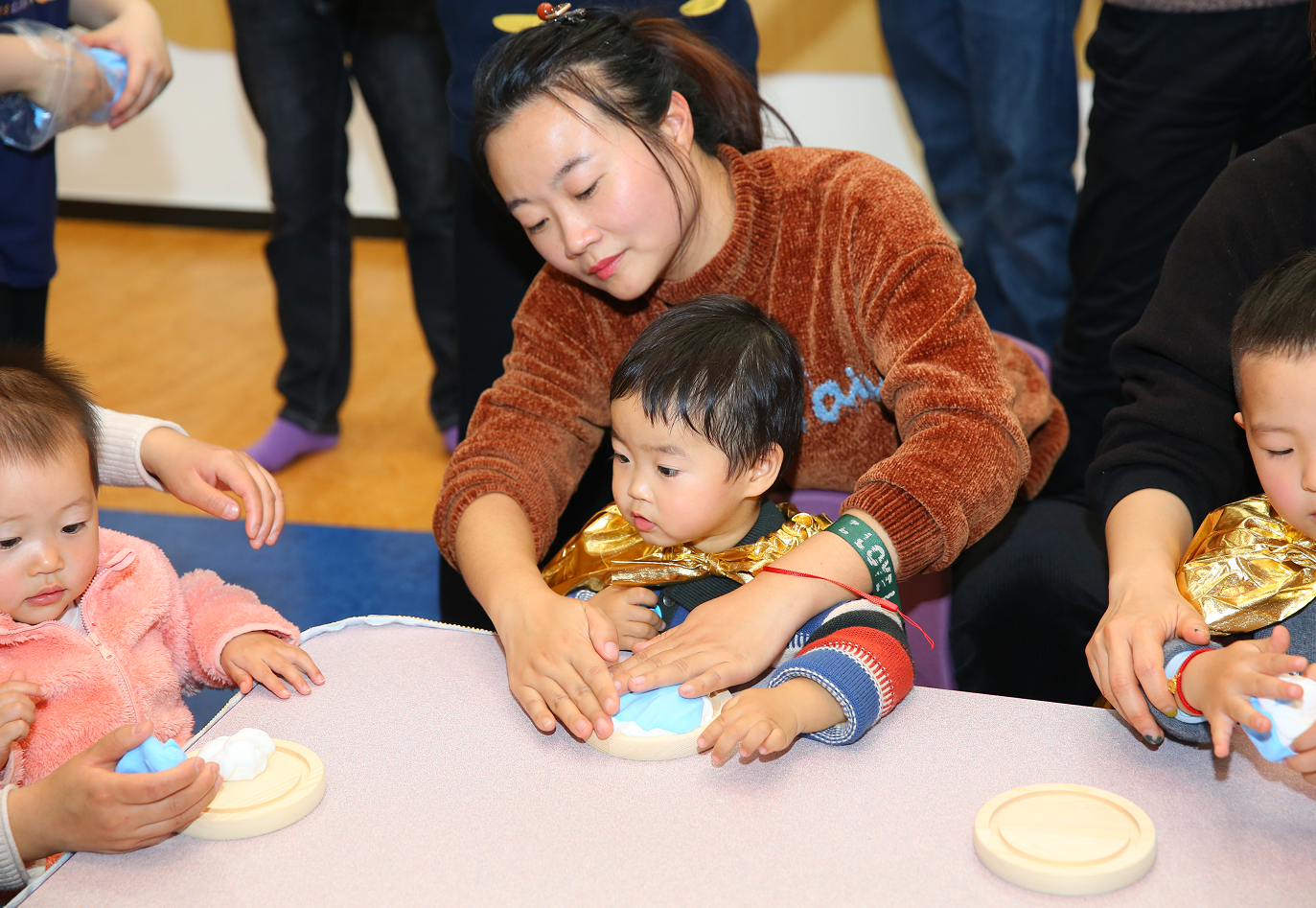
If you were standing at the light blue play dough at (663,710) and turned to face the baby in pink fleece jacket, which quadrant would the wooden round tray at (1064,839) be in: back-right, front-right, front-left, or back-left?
back-left

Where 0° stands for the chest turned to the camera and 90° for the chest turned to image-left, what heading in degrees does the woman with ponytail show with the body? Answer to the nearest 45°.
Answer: approximately 45°
